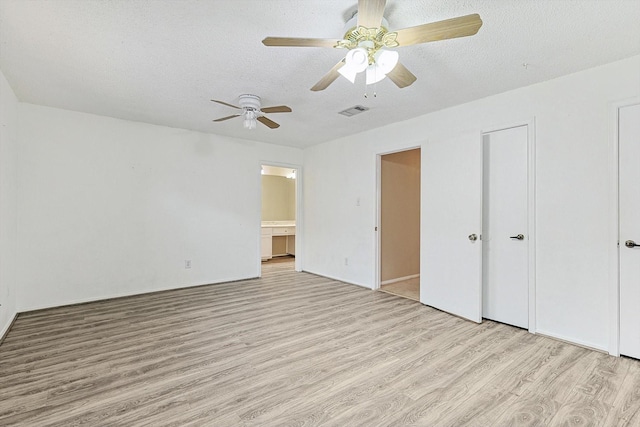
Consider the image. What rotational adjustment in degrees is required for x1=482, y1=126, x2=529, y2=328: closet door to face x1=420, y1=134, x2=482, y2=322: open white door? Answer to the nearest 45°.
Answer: approximately 45° to its right

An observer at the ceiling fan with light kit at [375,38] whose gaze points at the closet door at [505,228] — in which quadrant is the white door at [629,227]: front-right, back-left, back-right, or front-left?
front-right

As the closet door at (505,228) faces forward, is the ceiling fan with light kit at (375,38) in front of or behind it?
in front

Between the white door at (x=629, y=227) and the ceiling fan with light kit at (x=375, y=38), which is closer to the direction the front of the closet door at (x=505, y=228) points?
the ceiling fan with light kit

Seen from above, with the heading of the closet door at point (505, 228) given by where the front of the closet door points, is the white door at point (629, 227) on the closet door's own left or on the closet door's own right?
on the closet door's own left

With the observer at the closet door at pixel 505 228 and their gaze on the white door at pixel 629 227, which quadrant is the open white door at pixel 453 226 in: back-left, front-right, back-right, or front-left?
back-right

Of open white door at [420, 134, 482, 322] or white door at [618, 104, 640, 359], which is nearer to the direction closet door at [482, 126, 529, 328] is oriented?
the open white door

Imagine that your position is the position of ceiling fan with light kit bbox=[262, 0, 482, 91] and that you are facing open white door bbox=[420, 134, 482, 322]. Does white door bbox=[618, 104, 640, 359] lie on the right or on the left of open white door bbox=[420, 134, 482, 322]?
right

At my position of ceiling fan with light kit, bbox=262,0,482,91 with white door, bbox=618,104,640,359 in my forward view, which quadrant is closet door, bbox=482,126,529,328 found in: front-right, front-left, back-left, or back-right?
front-left
